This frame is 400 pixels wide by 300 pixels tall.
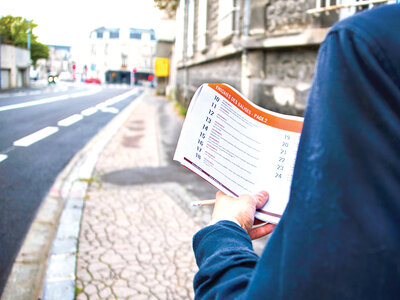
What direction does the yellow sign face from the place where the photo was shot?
facing the viewer

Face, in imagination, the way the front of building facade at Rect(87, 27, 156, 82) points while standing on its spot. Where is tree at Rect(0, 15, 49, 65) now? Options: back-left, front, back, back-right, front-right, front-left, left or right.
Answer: front

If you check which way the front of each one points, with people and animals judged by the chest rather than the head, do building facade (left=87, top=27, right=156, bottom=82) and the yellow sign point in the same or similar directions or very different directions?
same or similar directions

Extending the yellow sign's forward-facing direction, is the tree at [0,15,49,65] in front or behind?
in front

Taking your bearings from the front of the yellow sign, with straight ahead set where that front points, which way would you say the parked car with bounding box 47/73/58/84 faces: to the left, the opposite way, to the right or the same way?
the same way

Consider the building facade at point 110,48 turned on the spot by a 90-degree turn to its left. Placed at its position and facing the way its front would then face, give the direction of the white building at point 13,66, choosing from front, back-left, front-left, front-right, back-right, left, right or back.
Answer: right

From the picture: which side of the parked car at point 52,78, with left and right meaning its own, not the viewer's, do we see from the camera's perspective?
front

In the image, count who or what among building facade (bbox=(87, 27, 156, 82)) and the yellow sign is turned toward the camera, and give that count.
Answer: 2
